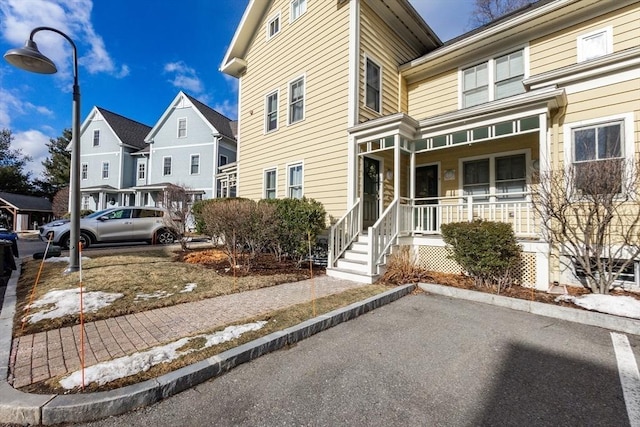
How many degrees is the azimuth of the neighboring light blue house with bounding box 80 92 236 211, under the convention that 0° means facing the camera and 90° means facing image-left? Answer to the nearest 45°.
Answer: approximately 45°

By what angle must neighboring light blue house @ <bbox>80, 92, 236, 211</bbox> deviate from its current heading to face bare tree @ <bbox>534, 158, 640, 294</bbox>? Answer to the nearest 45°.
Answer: approximately 45° to its left

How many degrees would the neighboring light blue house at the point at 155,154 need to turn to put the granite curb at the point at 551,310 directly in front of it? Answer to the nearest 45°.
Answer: approximately 45° to its left

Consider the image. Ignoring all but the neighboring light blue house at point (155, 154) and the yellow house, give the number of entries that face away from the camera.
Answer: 0

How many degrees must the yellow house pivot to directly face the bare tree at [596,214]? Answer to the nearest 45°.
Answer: approximately 90° to its left

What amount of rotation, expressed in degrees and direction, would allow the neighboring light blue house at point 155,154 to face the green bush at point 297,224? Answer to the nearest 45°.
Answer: approximately 45° to its left

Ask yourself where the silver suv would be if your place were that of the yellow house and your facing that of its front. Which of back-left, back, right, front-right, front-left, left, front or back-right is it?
front-right

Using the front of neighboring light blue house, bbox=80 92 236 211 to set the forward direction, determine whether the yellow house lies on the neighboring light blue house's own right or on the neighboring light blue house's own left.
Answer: on the neighboring light blue house's own left

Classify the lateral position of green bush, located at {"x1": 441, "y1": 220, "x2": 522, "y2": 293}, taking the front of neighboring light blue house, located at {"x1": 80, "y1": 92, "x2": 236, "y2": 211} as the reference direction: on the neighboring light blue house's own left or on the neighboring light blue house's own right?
on the neighboring light blue house's own left
